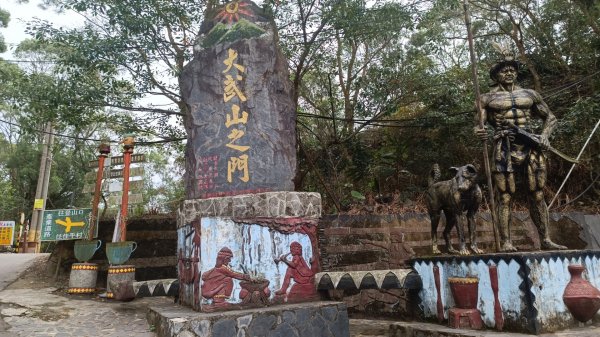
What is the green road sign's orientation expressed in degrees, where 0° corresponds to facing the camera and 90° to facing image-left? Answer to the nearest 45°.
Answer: approximately 0°

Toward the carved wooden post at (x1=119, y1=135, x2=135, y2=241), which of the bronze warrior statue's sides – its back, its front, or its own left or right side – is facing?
right

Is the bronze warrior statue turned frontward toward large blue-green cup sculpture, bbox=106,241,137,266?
no

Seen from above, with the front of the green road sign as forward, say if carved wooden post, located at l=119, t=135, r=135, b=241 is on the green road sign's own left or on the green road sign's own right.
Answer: on the green road sign's own left

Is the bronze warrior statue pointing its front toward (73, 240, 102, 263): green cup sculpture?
no

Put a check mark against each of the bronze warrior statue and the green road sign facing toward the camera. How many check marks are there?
2

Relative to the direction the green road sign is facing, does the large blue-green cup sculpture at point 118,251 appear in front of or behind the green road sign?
in front

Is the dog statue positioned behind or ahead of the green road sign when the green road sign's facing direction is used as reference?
ahead

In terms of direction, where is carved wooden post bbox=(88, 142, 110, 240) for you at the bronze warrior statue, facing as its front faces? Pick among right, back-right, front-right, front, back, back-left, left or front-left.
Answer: right

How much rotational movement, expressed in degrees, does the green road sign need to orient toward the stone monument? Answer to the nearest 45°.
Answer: approximately 45° to its left

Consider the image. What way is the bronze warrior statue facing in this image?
toward the camera

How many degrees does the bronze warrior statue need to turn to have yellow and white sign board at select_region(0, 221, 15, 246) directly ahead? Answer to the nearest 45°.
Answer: approximately 90° to its right
